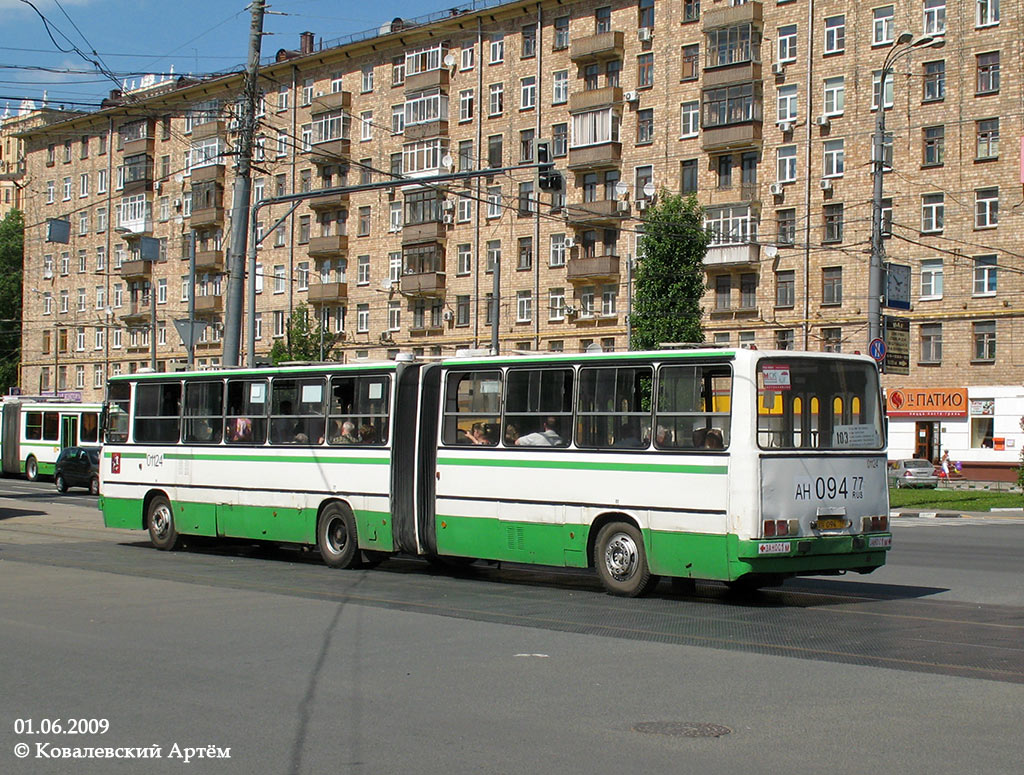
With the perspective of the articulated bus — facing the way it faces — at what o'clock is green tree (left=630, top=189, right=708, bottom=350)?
The green tree is roughly at 2 o'clock from the articulated bus.

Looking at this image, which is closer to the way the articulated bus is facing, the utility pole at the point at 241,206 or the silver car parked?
the utility pole

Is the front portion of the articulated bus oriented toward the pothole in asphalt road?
no

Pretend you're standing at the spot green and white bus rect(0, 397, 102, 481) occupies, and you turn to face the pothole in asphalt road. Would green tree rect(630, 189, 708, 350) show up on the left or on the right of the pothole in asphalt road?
left

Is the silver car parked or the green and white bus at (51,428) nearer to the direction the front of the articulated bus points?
the green and white bus

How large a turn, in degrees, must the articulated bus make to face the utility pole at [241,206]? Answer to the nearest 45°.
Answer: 0° — it already faces it

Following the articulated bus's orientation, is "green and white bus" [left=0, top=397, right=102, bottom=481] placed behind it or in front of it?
in front

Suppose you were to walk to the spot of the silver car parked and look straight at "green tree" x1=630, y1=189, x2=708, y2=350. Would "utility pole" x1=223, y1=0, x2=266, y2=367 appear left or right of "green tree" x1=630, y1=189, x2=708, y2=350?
left

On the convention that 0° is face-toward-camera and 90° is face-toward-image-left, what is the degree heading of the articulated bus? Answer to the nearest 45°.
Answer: approximately 135°

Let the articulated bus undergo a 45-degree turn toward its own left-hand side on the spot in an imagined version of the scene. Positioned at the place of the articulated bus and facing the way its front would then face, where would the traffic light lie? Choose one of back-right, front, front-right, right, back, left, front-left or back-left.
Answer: right

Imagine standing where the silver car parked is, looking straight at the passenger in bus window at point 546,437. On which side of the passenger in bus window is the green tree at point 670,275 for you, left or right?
right

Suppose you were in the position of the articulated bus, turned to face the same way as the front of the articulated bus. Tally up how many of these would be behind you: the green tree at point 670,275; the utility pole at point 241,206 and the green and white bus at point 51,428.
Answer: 0

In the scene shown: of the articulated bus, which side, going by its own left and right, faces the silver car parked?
right
